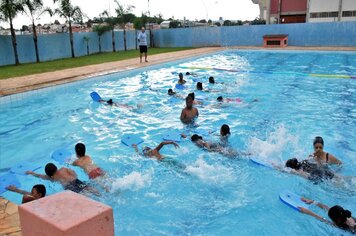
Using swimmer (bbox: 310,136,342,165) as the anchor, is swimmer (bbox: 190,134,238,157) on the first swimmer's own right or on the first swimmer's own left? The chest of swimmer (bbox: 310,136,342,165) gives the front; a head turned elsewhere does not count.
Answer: on the first swimmer's own right

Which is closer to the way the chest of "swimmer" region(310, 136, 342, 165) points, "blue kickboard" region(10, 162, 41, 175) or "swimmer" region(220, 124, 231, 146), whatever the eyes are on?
the blue kickboard

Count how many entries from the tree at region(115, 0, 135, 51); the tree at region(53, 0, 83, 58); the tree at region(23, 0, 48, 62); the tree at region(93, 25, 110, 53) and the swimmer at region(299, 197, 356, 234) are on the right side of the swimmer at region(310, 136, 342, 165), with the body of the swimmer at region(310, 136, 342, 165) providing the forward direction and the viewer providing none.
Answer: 4

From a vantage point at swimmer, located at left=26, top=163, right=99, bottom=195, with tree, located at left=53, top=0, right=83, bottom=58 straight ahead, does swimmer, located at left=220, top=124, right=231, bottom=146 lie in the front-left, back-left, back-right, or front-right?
front-right

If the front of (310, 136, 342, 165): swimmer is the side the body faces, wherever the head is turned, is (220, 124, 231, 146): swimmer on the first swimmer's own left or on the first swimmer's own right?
on the first swimmer's own right

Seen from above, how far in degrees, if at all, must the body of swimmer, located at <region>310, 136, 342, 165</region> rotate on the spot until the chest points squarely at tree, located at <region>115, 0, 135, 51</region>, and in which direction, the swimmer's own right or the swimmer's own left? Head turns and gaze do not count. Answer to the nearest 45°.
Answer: approximately 90° to the swimmer's own right

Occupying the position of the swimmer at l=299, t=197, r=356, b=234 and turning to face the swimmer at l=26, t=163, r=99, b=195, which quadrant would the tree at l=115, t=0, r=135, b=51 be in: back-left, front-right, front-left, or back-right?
front-right

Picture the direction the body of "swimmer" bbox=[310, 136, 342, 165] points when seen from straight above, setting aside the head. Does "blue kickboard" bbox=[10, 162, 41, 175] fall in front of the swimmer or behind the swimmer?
in front

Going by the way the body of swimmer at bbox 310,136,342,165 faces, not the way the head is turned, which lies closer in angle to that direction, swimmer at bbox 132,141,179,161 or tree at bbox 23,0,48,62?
the swimmer

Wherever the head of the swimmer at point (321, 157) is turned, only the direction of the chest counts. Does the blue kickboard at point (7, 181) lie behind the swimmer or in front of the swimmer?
in front

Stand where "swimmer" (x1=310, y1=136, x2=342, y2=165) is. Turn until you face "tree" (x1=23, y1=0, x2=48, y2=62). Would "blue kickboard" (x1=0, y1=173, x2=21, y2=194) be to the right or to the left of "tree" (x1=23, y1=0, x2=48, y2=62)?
left

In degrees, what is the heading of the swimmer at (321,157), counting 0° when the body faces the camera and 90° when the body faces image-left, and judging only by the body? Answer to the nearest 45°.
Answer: approximately 45°

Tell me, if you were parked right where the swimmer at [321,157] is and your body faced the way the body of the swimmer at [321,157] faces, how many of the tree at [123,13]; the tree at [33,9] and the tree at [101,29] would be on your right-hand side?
3
